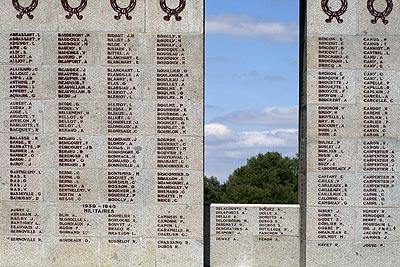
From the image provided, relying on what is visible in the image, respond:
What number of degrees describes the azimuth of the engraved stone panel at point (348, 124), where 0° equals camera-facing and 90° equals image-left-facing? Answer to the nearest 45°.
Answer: approximately 0°

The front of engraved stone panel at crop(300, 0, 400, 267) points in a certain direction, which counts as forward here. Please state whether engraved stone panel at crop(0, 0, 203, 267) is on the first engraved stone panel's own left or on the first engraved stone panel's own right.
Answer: on the first engraved stone panel's own right

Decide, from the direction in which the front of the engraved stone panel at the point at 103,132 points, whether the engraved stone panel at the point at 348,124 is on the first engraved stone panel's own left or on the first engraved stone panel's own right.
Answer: on the first engraved stone panel's own left

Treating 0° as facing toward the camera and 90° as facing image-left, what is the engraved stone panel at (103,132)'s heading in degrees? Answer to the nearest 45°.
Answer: approximately 0°

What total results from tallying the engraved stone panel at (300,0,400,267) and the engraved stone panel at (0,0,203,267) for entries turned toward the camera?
2
